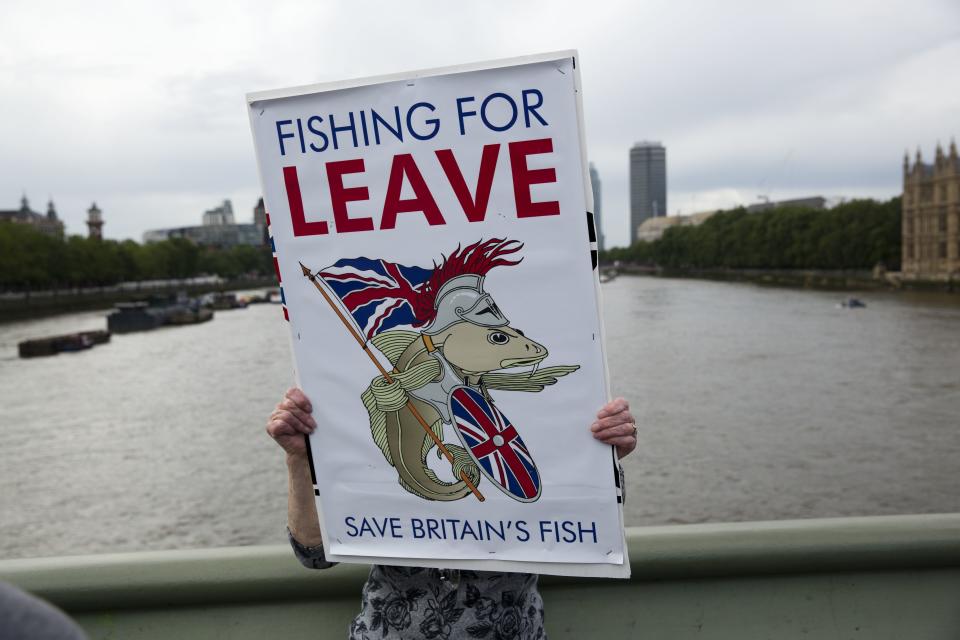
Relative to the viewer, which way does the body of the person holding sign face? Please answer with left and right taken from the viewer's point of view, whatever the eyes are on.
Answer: facing the viewer
